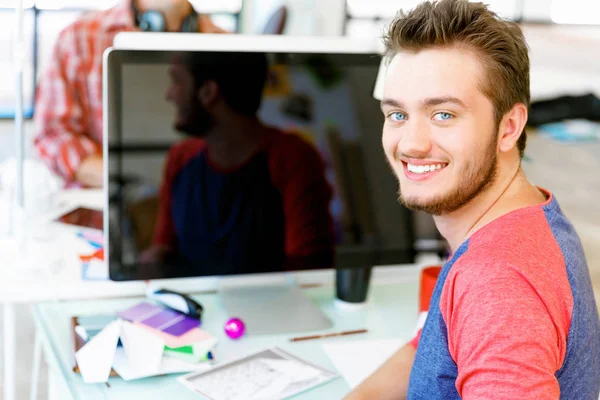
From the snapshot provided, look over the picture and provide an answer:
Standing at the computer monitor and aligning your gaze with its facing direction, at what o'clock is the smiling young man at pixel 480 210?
The smiling young man is roughly at 11 o'clock from the computer monitor.

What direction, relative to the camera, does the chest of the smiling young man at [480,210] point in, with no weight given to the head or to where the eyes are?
to the viewer's left

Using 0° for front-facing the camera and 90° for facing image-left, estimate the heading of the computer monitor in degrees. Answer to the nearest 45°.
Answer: approximately 0°

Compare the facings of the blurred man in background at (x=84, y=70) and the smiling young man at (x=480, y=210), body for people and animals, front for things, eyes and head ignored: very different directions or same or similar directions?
very different directions

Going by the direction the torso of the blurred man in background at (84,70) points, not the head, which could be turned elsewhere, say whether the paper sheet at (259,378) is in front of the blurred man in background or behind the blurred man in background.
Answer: in front

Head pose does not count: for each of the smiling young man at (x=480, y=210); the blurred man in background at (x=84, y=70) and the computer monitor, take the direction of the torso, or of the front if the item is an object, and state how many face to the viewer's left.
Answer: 1

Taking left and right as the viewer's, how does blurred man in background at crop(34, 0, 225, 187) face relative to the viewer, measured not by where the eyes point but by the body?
facing the viewer and to the right of the viewer

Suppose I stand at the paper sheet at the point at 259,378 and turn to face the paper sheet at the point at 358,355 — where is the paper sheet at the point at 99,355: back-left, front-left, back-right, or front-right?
back-left

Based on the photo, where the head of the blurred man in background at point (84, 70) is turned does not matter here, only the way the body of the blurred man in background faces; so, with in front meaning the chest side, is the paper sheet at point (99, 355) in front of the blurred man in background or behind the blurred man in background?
in front
